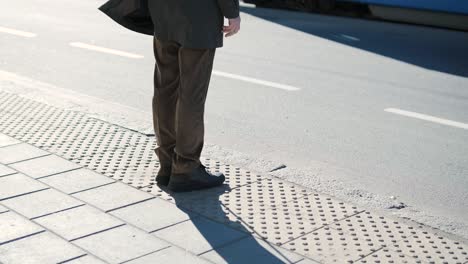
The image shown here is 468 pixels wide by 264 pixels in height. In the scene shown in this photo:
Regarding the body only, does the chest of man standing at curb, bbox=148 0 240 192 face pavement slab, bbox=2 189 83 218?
no

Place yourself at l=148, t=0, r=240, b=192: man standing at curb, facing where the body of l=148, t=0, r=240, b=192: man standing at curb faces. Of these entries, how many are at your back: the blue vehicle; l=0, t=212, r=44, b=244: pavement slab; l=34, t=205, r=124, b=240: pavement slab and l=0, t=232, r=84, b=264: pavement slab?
3

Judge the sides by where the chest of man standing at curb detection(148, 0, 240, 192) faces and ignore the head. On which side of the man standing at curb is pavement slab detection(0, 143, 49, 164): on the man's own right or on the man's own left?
on the man's own left

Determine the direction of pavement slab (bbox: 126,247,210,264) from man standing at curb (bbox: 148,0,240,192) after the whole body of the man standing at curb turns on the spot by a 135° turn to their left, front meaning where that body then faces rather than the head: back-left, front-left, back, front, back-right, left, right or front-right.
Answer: left

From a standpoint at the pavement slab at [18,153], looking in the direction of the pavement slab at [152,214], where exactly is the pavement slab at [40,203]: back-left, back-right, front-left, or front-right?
front-right

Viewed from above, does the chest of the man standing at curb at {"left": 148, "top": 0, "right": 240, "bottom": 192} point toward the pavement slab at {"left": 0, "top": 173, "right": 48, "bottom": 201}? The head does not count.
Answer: no

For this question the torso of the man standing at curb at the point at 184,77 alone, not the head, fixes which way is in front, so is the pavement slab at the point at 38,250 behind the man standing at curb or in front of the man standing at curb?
behind

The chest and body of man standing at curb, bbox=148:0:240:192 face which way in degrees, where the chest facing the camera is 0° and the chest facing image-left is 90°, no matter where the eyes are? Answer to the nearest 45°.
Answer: approximately 225°

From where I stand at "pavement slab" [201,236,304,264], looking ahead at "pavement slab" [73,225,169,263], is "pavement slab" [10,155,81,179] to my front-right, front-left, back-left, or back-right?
front-right

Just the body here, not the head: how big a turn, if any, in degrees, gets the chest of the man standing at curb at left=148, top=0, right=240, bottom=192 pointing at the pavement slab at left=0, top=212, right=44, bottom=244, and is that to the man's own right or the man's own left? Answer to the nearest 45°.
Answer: approximately 180°

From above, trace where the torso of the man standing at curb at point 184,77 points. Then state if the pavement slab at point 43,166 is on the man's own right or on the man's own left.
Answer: on the man's own left

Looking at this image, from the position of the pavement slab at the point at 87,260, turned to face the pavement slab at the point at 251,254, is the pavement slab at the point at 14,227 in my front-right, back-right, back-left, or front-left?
back-left

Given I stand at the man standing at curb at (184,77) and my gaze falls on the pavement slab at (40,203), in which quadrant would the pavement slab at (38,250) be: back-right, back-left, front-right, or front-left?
front-left

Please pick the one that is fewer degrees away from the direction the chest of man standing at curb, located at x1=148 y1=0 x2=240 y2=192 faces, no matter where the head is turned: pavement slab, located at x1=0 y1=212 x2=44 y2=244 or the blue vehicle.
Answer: the blue vehicle

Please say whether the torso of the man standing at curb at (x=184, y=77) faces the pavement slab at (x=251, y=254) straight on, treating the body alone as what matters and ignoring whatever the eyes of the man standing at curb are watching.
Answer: no
